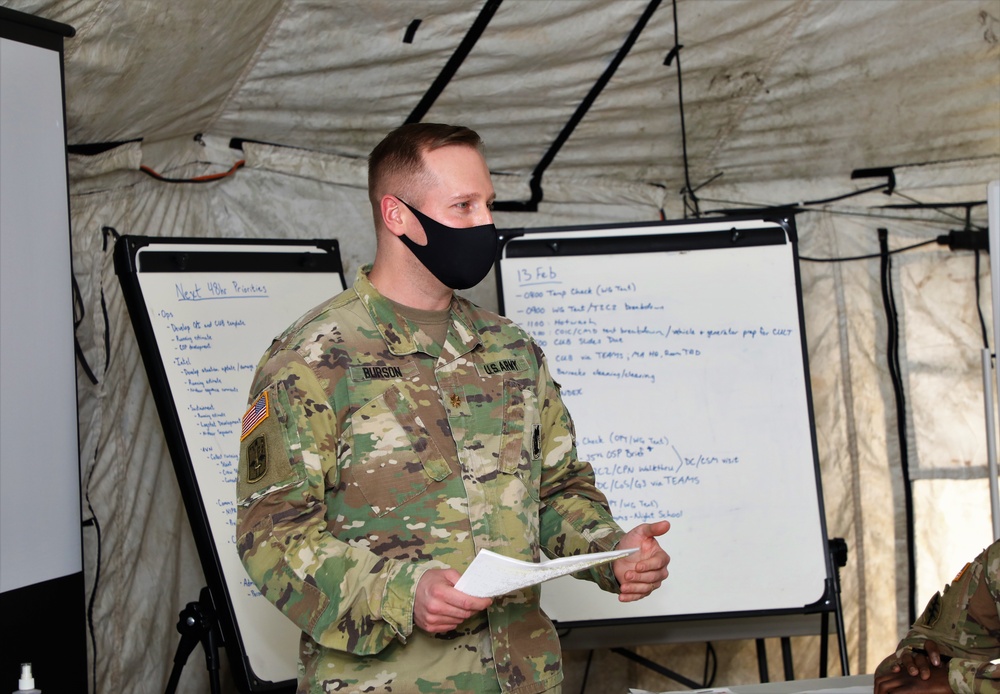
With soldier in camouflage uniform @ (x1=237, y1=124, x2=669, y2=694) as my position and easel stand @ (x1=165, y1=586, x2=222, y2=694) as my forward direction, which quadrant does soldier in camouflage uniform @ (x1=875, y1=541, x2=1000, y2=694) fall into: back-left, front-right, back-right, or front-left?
back-right

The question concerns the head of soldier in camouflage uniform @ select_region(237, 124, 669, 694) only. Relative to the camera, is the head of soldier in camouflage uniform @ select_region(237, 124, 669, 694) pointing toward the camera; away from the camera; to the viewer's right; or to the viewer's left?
to the viewer's right

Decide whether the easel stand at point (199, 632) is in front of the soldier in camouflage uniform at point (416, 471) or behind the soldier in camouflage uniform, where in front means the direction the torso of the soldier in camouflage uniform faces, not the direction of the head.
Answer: behind

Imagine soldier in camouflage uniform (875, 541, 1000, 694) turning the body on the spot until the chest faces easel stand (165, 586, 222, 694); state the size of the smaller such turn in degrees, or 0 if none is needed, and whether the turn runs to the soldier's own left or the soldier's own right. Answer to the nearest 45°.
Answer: approximately 45° to the soldier's own right

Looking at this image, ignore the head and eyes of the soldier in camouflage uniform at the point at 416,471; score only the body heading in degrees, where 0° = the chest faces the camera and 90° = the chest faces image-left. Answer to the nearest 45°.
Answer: approximately 315°

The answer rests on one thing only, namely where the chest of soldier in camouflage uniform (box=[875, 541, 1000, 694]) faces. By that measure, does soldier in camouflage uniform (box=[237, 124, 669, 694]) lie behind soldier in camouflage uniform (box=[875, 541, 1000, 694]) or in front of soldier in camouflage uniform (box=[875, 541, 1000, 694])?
in front

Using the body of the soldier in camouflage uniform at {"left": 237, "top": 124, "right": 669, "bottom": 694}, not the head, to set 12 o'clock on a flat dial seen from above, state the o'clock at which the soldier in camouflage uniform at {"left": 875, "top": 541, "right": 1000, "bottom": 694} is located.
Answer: the soldier in camouflage uniform at {"left": 875, "top": 541, "right": 1000, "bottom": 694} is roughly at 10 o'clock from the soldier in camouflage uniform at {"left": 237, "top": 124, "right": 669, "bottom": 694}.
